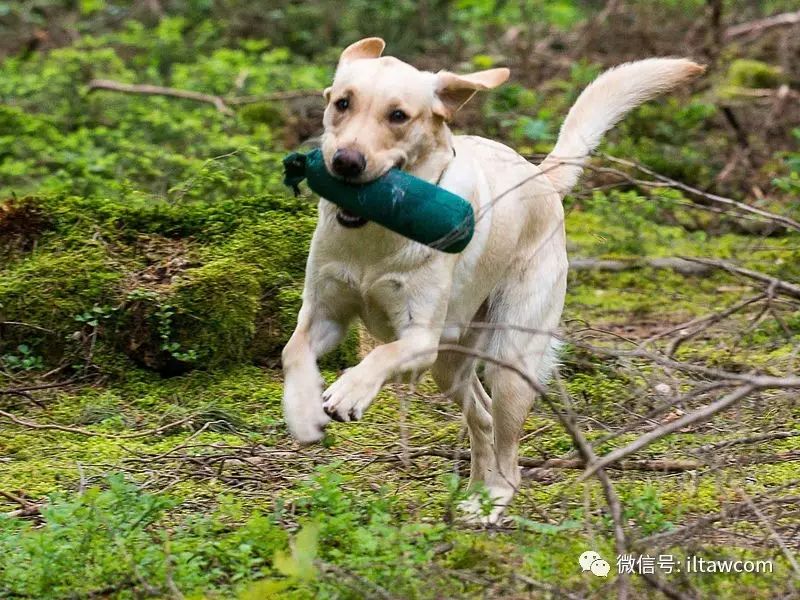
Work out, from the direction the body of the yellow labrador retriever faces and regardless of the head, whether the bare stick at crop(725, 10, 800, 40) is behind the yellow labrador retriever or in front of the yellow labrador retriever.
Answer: behind

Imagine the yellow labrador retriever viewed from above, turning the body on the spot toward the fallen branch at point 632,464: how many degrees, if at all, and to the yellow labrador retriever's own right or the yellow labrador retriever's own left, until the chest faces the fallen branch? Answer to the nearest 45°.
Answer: approximately 135° to the yellow labrador retriever's own left

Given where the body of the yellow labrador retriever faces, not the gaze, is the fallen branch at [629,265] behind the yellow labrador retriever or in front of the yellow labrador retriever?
behind

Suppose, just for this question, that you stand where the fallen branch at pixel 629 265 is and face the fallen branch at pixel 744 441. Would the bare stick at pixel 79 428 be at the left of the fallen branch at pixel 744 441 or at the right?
right

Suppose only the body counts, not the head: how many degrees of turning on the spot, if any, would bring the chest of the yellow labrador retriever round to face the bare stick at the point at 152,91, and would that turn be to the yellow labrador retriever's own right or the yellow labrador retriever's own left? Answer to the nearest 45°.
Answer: approximately 90° to the yellow labrador retriever's own right

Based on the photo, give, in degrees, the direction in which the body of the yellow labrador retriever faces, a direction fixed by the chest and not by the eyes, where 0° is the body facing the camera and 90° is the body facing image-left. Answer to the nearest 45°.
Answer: approximately 45°

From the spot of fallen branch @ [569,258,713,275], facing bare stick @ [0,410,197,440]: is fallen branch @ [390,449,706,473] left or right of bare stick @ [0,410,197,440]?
left
